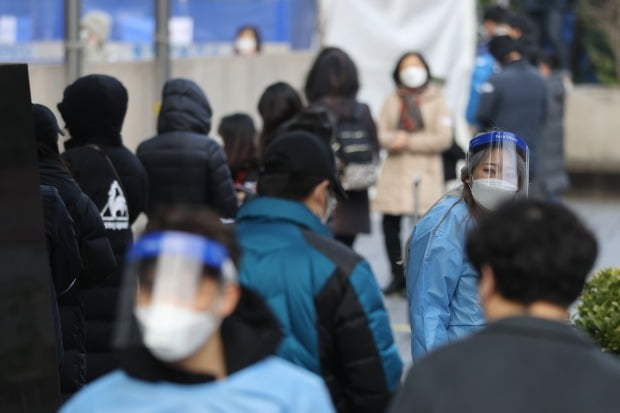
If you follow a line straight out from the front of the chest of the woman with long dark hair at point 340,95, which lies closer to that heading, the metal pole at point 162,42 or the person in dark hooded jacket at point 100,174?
the metal pole

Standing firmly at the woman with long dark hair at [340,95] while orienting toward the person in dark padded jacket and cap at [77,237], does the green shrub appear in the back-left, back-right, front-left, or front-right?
front-left

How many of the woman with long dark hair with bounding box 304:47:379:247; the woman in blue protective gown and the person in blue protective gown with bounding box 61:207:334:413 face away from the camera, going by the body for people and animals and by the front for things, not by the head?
1

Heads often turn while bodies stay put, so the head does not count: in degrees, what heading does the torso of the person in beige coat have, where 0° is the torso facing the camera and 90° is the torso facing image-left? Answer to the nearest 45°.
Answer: approximately 0°

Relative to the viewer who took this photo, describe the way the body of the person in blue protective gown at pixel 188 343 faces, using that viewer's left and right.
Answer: facing the viewer and to the left of the viewer

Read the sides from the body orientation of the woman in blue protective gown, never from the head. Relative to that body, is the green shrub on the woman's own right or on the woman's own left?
on the woman's own left

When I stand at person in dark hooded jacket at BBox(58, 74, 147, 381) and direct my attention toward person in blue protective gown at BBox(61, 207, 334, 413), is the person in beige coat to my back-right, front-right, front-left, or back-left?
back-left

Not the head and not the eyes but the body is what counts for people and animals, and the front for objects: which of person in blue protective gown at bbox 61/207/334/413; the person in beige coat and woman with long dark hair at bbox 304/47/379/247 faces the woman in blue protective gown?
the person in beige coat

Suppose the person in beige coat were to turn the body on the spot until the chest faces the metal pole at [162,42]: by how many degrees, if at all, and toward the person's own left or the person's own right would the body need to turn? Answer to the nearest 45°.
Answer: approximately 90° to the person's own right

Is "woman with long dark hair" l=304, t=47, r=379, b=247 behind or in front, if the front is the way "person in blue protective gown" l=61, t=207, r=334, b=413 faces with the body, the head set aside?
behind

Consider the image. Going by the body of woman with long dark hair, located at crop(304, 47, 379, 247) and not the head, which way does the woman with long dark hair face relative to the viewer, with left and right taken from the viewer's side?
facing away from the viewer

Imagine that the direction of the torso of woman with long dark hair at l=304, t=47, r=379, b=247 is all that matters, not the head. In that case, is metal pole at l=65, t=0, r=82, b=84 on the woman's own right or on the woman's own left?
on the woman's own left

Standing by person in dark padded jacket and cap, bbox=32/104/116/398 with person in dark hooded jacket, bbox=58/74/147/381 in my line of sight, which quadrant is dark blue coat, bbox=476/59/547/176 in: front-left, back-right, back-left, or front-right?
front-right

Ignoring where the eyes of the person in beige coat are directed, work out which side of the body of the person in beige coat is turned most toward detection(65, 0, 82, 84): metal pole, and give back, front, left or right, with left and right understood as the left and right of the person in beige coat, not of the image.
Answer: right

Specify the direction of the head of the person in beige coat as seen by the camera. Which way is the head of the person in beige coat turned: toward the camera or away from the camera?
toward the camera

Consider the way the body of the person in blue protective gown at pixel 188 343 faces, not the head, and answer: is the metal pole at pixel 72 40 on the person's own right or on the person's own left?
on the person's own right

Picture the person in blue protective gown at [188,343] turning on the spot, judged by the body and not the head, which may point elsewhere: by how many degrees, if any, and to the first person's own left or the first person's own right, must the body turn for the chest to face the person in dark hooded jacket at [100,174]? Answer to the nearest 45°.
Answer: approximately 135° to the first person's own right

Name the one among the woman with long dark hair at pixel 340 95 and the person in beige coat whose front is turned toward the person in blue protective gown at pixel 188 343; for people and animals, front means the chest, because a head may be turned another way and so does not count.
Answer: the person in beige coat
